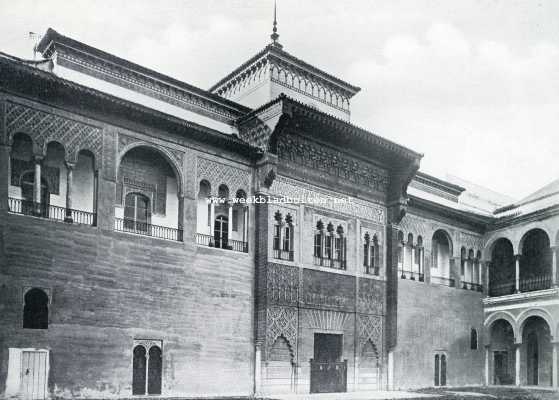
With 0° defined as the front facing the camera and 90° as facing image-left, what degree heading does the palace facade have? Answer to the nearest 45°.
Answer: approximately 315°
